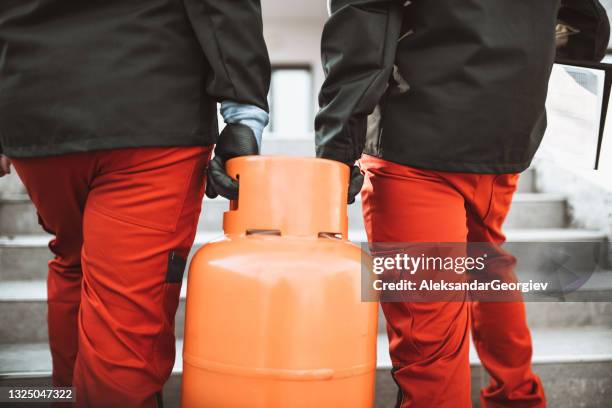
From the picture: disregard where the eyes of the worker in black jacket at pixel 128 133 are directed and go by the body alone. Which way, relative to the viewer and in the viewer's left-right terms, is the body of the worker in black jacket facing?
facing away from the viewer and to the right of the viewer
